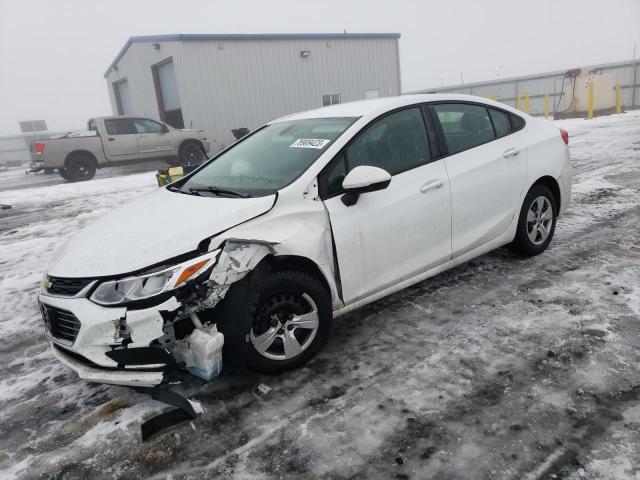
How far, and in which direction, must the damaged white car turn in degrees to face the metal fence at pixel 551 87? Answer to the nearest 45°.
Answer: approximately 180°

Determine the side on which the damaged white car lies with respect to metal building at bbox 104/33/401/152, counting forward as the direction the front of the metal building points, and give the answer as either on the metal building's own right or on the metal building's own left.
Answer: on the metal building's own left

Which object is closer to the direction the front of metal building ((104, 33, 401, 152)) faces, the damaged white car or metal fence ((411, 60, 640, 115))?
the damaged white car

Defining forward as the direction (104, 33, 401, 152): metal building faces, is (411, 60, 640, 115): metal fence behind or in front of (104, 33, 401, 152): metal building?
behind

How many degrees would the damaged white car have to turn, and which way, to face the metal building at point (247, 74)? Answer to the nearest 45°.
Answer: approximately 135° to its right

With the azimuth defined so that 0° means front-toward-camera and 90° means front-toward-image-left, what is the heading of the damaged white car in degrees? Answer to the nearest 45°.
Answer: approximately 45°

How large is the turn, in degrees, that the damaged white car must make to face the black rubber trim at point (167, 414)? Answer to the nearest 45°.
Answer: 0° — it already faces it

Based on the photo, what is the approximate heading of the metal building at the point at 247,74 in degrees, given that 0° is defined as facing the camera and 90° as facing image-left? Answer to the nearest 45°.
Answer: approximately 45°

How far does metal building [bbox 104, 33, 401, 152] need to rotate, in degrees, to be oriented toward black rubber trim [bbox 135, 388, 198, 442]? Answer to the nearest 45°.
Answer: approximately 45° to its left

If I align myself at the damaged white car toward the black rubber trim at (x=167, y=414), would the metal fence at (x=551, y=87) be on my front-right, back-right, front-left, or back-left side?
back-right

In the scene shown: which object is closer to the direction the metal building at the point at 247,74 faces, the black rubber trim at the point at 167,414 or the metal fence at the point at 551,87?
the black rubber trim

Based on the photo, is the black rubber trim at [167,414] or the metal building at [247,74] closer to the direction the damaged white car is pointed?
the black rubber trim
